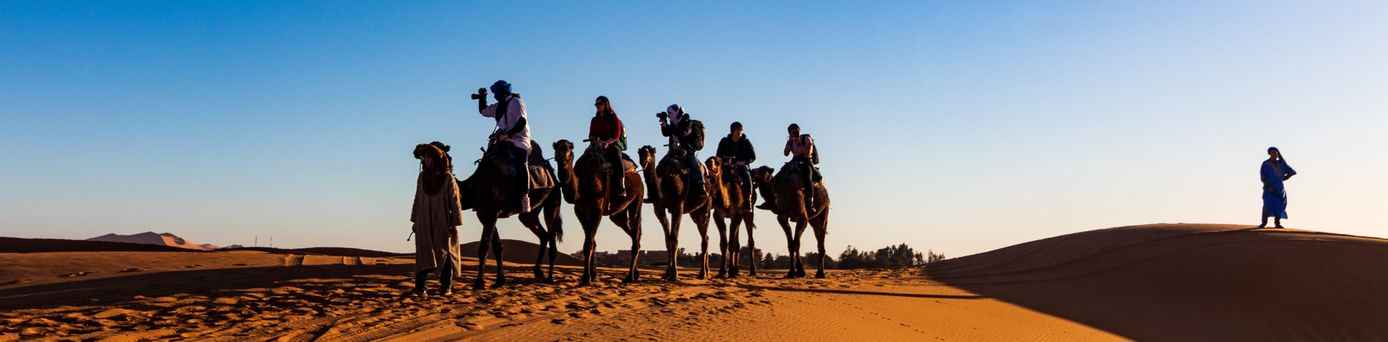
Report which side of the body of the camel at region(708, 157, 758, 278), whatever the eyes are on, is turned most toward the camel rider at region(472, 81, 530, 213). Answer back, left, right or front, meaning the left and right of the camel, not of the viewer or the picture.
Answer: front

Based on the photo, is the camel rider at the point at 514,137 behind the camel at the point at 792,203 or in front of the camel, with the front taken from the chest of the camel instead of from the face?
in front

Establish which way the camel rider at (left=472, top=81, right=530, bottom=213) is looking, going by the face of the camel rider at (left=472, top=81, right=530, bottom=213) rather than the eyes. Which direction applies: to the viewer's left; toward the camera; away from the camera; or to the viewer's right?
to the viewer's left

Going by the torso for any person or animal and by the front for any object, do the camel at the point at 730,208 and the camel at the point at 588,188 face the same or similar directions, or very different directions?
same or similar directions

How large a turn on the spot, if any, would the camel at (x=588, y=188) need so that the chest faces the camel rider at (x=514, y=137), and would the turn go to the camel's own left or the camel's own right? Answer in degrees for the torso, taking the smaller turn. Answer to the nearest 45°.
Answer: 0° — it already faces them

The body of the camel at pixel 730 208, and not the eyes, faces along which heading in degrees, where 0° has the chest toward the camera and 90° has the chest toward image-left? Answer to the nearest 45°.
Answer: approximately 45°

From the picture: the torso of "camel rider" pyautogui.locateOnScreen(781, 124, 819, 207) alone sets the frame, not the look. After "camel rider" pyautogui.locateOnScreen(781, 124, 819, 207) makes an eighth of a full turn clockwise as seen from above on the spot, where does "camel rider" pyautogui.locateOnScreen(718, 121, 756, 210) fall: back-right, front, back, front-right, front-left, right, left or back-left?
front

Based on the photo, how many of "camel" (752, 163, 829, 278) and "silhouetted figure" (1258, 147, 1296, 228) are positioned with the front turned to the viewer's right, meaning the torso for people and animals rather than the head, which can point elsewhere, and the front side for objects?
0

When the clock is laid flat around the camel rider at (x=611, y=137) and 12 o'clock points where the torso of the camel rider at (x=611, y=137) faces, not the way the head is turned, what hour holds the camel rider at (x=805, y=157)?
the camel rider at (x=805, y=157) is roughly at 6 o'clock from the camel rider at (x=611, y=137).

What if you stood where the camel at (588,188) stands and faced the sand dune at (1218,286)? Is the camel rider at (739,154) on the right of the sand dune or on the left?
left

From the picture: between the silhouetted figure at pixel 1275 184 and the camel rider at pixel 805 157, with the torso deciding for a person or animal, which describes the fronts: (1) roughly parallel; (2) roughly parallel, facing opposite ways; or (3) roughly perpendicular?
roughly parallel

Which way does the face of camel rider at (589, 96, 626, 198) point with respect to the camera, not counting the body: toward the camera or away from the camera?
toward the camera

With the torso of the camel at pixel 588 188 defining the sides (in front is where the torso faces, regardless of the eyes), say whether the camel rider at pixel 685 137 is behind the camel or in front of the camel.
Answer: behind

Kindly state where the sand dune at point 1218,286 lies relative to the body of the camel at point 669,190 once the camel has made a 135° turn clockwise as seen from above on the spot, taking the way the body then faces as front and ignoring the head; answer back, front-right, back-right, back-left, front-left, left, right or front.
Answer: right

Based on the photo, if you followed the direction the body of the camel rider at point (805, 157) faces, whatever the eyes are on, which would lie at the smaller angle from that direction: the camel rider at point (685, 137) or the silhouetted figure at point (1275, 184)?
the camel rider
